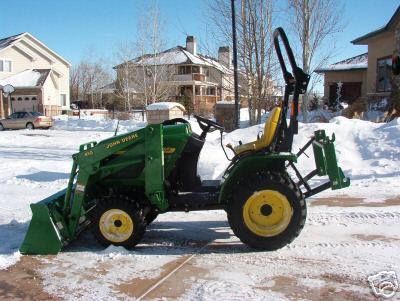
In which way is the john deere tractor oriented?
to the viewer's left

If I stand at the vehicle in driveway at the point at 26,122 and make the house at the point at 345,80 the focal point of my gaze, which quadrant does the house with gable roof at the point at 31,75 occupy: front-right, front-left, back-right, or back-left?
back-left

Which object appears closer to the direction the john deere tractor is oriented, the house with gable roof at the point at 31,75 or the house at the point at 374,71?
the house with gable roof

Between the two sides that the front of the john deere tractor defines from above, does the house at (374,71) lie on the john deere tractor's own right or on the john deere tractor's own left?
on the john deere tractor's own right

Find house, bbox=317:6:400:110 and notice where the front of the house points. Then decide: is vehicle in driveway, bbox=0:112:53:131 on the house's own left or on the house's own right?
on the house's own right

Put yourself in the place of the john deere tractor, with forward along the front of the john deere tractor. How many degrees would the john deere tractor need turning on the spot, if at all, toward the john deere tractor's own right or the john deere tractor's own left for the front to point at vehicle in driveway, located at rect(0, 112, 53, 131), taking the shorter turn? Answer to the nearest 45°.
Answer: approximately 90° to the john deere tractor's own right

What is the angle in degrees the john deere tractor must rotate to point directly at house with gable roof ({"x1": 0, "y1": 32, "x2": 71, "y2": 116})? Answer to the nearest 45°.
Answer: approximately 90° to its right

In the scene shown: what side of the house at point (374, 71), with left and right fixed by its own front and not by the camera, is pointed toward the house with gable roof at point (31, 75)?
right
